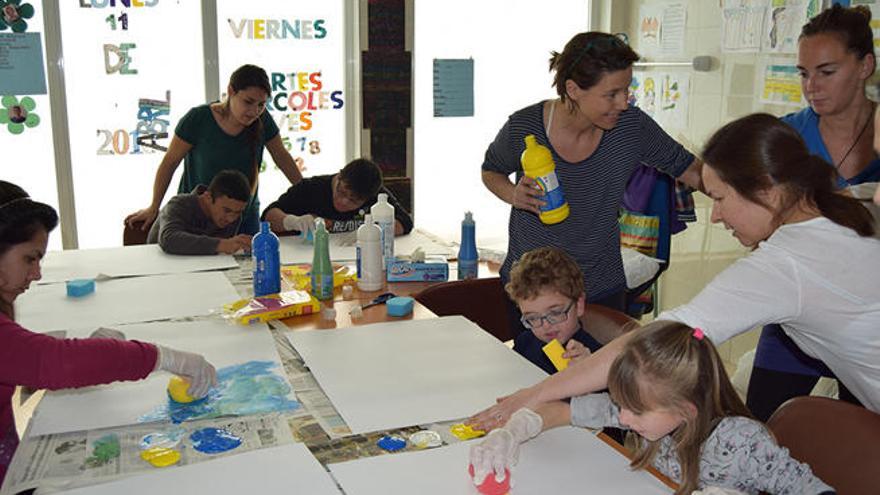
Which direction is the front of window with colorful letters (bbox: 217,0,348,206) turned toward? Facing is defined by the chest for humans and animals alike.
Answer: toward the camera

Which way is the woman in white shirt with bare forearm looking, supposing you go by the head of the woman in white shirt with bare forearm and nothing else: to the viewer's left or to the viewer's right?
to the viewer's left

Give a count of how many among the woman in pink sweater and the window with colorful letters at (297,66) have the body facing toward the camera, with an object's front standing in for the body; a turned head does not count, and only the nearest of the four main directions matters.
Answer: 1

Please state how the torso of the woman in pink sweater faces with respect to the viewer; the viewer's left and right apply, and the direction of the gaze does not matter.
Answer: facing to the right of the viewer

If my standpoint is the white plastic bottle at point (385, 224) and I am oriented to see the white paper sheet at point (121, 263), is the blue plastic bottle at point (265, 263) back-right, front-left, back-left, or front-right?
front-left

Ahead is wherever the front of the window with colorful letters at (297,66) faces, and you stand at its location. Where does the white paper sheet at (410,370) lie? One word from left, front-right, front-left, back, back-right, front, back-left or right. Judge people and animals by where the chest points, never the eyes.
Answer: front

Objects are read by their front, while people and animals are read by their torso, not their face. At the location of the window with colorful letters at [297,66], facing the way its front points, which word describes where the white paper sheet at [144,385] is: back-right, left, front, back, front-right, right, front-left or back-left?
front

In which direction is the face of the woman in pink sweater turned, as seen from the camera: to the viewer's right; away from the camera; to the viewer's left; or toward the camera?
to the viewer's right

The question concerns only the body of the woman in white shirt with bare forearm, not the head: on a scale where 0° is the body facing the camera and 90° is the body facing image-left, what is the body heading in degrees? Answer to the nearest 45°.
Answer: approximately 90°

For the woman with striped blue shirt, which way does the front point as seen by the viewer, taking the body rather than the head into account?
toward the camera

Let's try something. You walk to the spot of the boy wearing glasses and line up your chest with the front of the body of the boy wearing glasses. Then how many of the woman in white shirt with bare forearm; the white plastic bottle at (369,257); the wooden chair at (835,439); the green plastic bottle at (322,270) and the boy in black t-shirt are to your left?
2

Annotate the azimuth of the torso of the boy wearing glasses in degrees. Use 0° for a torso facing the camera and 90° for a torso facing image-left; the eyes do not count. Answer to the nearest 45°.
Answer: approximately 45°
